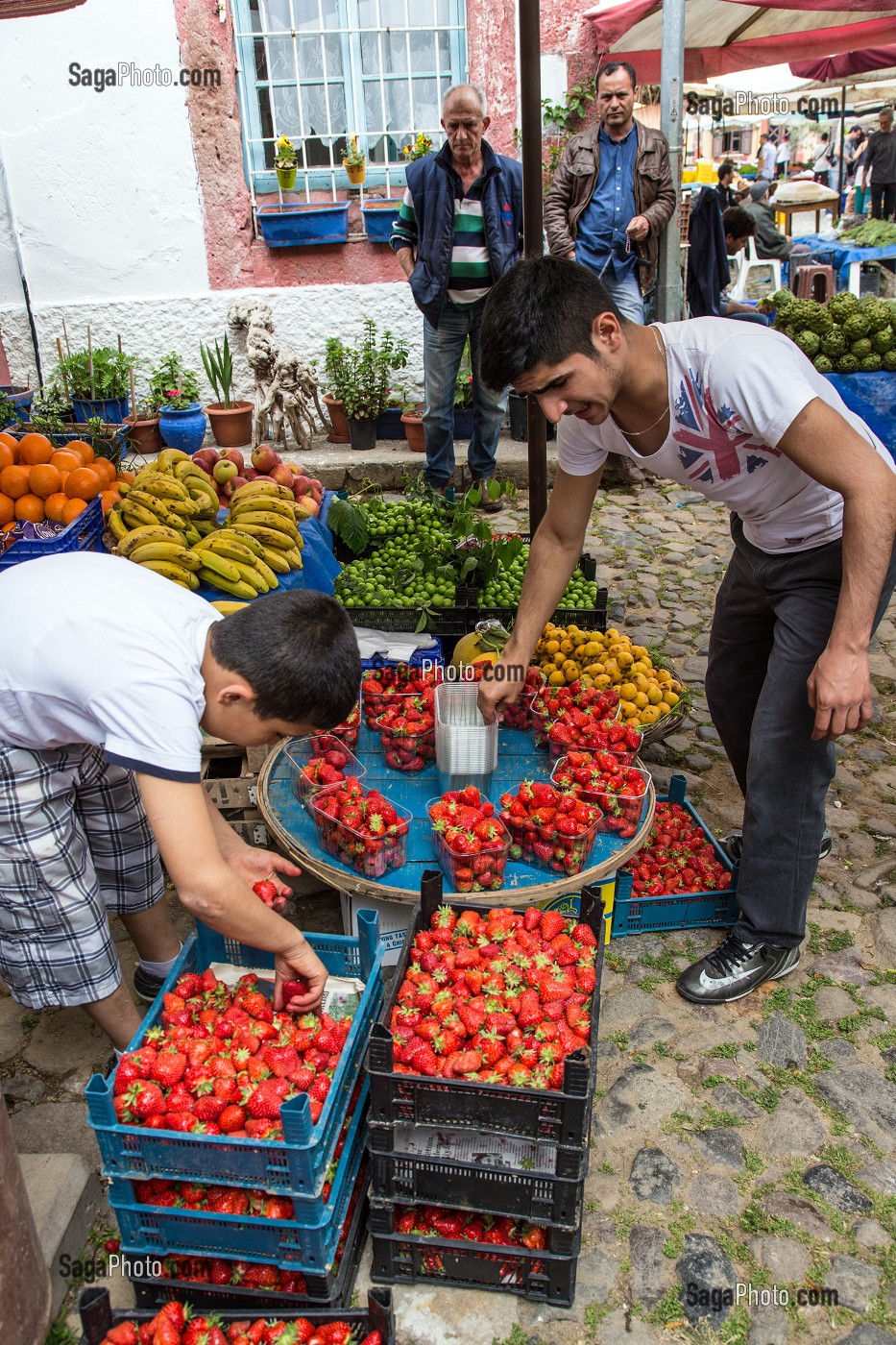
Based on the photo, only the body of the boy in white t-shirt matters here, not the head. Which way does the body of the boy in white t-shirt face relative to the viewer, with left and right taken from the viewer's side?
facing to the right of the viewer

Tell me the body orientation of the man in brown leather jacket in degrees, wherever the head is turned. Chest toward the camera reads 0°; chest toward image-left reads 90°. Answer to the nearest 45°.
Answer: approximately 0°

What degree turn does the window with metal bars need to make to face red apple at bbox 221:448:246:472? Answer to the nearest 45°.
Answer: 0° — it already faces it

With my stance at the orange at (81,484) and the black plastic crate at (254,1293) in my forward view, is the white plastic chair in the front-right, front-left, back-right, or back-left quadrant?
back-left

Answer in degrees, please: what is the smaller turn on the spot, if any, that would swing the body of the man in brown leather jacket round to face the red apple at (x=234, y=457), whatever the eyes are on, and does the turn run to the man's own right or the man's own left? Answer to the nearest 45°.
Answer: approximately 45° to the man's own right
